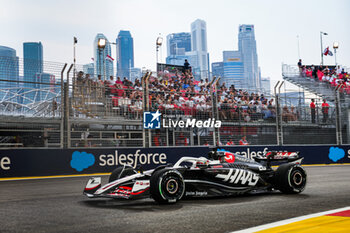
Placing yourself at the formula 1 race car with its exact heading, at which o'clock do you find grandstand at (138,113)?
The grandstand is roughly at 4 o'clock from the formula 1 race car.

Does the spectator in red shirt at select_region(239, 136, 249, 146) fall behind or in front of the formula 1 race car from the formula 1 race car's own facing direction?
behind

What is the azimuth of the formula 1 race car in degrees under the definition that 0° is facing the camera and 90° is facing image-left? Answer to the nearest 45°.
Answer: approximately 45°

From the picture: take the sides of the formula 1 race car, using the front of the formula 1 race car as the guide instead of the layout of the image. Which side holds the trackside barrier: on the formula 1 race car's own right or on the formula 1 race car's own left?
on the formula 1 race car's own right
